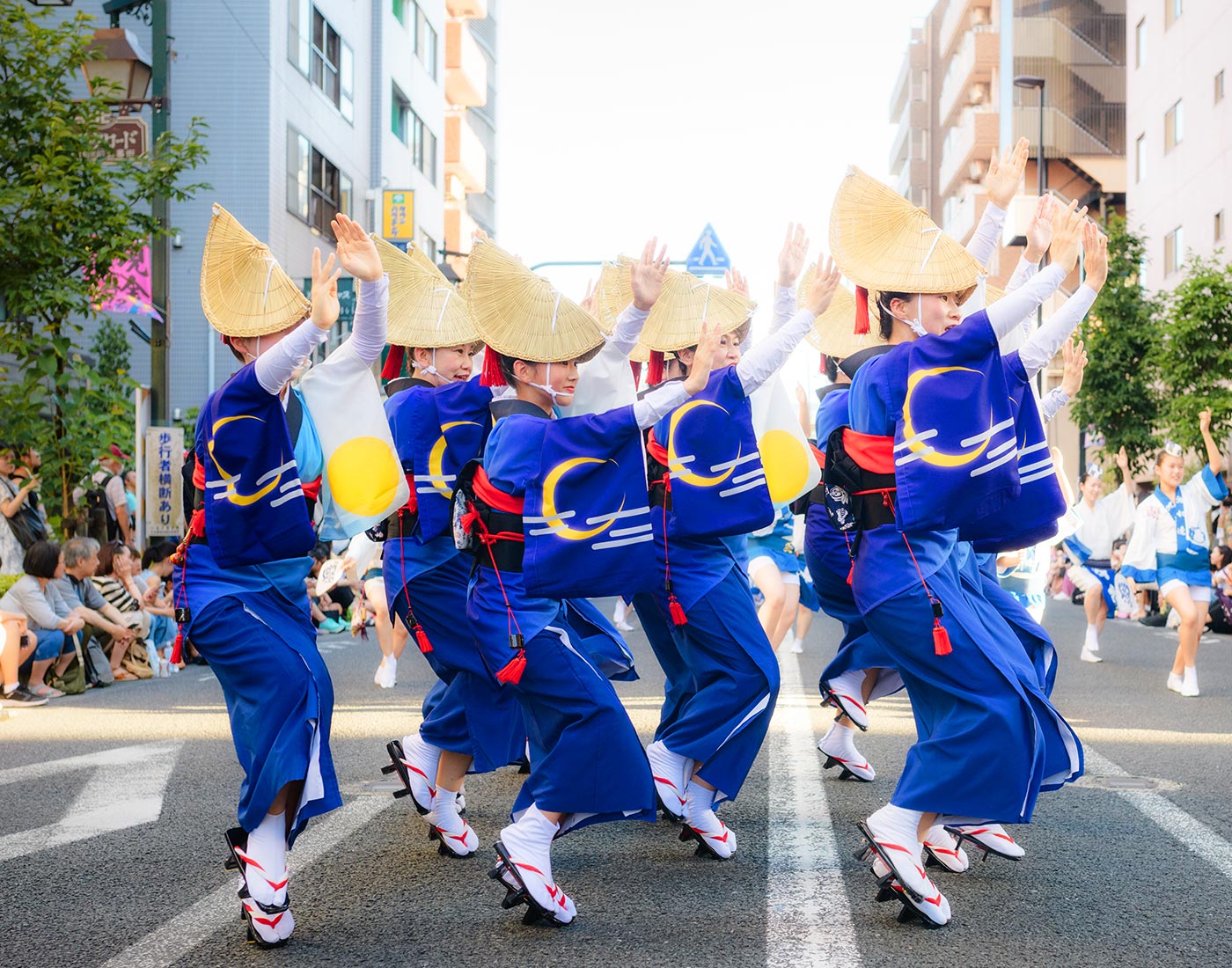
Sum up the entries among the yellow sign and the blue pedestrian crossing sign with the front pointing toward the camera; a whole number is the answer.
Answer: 2

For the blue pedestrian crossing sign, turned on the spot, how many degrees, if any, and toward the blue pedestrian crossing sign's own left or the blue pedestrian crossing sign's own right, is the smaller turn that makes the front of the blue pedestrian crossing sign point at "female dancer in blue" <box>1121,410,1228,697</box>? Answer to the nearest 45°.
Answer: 0° — it already faces them

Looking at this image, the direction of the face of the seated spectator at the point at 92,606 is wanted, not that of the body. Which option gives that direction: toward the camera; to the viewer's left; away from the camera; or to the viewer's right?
to the viewer's right

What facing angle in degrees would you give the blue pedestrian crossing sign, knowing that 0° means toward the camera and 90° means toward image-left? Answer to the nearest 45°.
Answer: approximately 0°

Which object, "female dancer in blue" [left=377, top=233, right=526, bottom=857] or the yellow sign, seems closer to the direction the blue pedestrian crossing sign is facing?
the female dancer in blue
